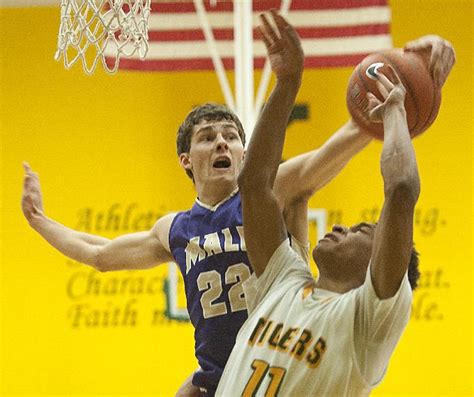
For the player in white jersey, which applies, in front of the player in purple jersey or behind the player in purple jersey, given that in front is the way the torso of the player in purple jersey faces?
in front

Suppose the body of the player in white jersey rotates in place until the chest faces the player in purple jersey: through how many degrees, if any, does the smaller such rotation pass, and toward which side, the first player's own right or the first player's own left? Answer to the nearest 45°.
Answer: approximately 90° to the first player's own right

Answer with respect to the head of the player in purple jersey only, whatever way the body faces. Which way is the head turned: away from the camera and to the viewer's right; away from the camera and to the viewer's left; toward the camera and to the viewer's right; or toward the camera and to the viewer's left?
toward the camera and to the viewer's right

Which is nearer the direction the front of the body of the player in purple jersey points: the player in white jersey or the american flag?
the player in white jersey

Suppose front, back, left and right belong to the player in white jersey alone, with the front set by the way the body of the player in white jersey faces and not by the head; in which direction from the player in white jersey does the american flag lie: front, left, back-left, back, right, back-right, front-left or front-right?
back-right

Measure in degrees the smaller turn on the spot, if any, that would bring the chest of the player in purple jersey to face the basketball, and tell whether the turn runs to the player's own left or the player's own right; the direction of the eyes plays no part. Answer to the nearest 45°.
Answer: approximately 45° to the player's own left

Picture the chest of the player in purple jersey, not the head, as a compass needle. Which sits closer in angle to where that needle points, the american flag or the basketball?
the basketball

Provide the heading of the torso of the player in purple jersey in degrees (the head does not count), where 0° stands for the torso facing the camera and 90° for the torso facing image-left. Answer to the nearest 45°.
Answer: approximately 0°

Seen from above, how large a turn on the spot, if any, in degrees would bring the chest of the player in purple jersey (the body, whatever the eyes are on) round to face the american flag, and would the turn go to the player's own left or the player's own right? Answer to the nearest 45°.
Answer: approximately 180°

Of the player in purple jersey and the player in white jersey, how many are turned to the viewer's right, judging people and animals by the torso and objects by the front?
0
